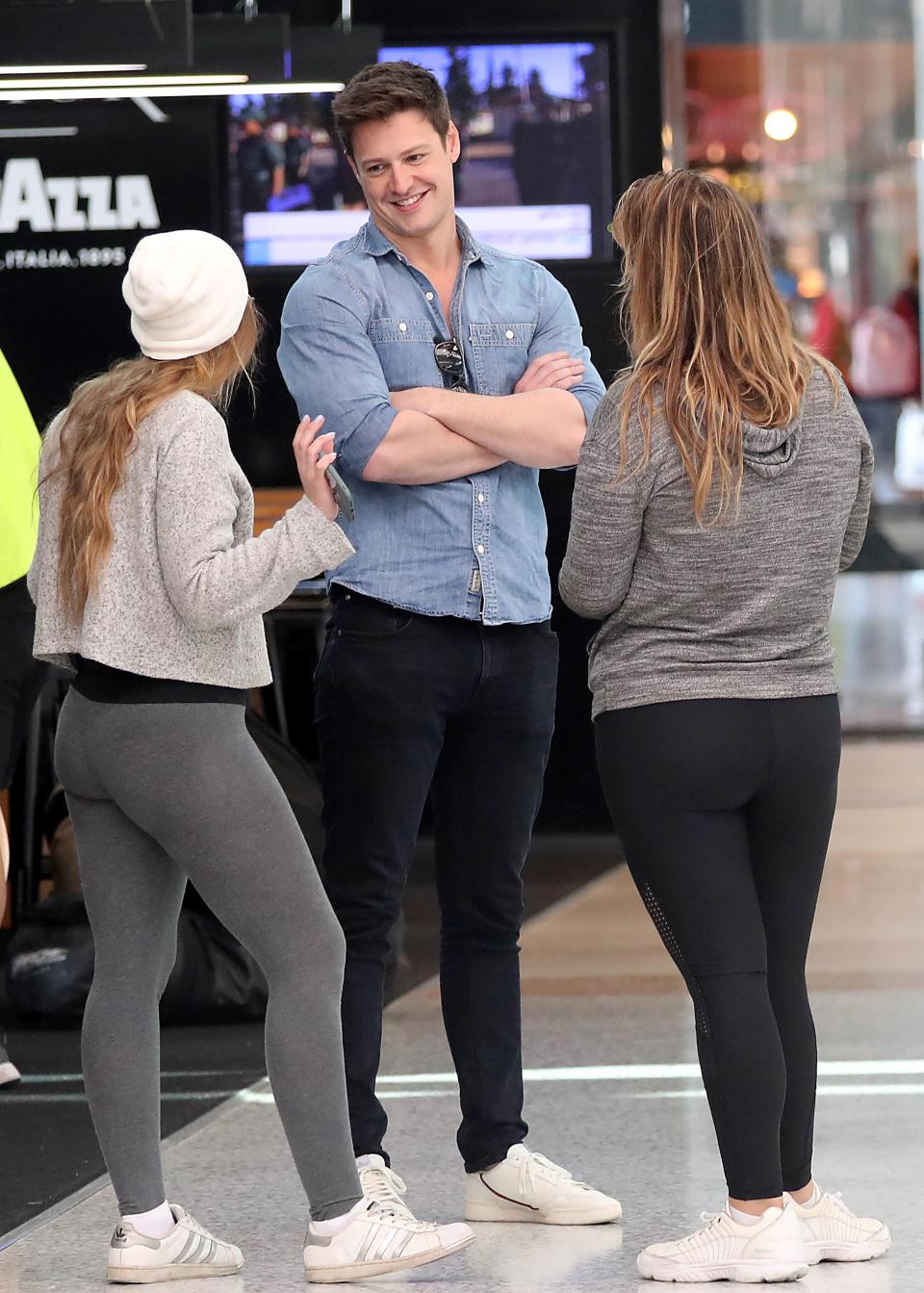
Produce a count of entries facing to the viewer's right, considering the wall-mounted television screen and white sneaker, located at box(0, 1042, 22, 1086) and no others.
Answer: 1

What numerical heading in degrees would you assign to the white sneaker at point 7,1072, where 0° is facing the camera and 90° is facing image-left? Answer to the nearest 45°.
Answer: approximately 270°

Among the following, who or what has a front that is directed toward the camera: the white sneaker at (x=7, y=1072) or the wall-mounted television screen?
the wall-mounted television screen

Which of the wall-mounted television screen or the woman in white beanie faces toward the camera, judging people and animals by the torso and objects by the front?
the wall-mounted television screen

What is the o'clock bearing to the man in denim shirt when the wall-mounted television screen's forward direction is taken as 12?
The man in denim shirt is roughly at 12 o'clock from the wall-mounted television screen.

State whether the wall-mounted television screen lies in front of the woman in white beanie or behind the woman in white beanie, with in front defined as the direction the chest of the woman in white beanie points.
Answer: in front

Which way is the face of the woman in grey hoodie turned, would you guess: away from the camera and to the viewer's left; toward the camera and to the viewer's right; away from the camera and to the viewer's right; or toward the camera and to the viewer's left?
away from the camera and to the viewer's left

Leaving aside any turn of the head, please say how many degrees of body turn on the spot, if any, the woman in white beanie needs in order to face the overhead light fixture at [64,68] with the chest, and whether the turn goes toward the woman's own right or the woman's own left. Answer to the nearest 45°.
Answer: approximately 45° to the woman's own left

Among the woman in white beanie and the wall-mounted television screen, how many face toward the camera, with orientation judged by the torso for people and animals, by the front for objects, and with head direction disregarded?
1

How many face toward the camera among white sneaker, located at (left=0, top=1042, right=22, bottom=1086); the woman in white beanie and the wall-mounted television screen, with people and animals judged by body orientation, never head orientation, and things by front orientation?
1

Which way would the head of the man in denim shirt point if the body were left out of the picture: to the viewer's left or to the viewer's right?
to the viewer's left

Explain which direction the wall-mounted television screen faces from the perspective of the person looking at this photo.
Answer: facing the viewer

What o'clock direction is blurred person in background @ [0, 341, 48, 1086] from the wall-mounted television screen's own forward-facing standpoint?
The blurred person in background is roughly at 1 o'clock from the wall-mounted television screen.

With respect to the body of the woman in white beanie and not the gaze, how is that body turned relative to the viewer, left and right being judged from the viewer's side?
facing away from the viewer and to the right of the viewer

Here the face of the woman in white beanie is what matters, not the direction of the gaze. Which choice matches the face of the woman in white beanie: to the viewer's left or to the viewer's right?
to the viewer's right

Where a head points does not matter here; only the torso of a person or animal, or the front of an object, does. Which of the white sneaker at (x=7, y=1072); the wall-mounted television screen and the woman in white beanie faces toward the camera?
the wall-mounted television screen
